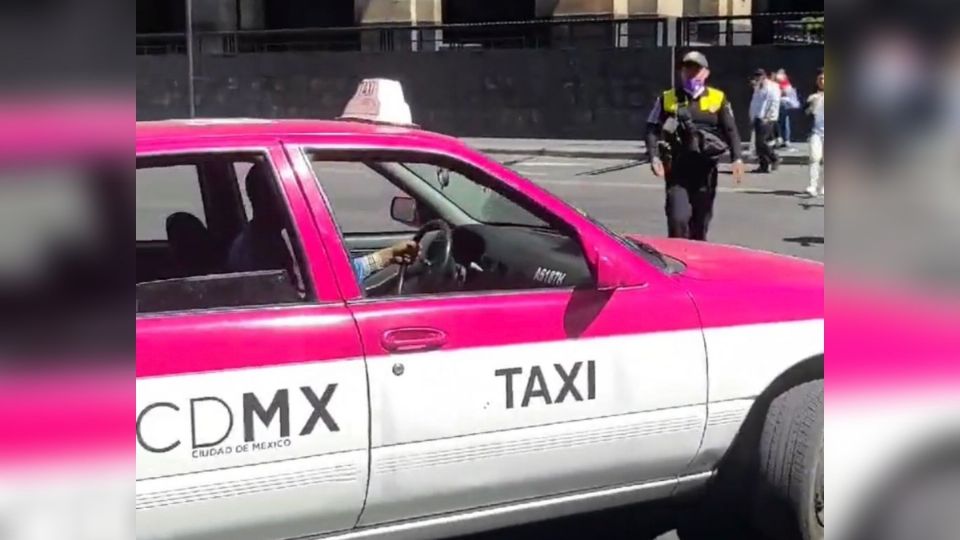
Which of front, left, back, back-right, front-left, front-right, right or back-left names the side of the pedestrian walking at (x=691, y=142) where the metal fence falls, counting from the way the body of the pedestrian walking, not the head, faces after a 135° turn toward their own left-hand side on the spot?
front-left

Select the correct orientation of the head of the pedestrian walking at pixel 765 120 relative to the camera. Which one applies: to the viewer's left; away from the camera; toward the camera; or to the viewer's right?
to the viewer's left

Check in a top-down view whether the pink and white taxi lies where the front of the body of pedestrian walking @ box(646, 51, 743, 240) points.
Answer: yes

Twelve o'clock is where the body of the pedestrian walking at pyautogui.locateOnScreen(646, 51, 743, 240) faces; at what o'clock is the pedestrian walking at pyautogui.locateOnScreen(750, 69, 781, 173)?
the pedestrian walking at pyautogui.locateOnScreen(750, 69, 781, 173) is roughly at 6 o'clock from the pedestrian walking at pyautogui.locateOnScreen(646, 51, 743, 240).

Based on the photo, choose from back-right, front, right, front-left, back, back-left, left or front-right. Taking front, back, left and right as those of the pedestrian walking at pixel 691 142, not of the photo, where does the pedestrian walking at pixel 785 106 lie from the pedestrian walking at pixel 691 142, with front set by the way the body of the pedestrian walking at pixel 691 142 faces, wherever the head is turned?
back

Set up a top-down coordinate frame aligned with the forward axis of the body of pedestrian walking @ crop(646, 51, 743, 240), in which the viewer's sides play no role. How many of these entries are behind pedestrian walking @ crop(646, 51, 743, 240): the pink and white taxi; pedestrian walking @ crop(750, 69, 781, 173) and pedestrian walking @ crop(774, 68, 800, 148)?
2

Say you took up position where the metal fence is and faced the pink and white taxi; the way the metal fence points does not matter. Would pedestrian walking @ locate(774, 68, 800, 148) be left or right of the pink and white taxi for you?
left

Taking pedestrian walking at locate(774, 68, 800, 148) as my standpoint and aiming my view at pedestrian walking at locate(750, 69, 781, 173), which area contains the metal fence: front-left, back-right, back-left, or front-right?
back-right

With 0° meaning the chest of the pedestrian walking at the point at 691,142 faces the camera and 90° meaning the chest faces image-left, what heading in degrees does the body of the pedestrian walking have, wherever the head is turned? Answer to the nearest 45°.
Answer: approximately 0°

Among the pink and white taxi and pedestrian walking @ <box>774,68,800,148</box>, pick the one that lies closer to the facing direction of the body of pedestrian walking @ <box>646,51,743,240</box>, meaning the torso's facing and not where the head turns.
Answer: the pink and white taxi
